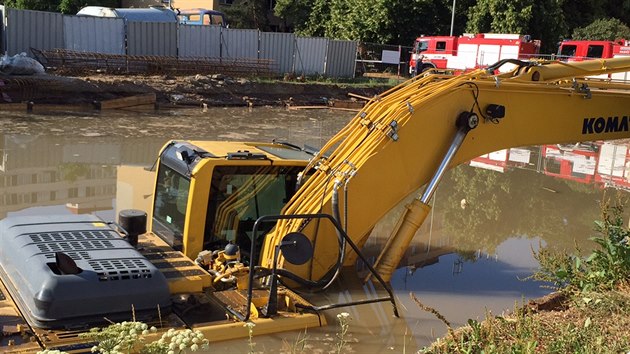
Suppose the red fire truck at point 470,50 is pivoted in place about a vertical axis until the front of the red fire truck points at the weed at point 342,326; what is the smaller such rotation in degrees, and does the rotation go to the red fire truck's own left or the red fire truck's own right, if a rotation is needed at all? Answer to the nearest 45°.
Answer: approximately 90° to the red fire truck's own left

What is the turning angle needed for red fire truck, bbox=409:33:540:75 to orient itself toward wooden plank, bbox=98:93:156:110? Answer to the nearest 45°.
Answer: approximately 45° to its left

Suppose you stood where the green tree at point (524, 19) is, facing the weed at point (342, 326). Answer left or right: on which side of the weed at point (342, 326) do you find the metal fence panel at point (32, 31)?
right

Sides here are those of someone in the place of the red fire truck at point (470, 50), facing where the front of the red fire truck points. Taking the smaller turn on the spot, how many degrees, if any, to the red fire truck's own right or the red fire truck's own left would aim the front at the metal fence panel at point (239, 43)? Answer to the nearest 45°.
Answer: approximately 45° to the red fire truck's own left

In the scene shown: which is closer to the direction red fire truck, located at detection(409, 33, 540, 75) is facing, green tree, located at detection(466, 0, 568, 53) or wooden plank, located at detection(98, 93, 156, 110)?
the wooden plank

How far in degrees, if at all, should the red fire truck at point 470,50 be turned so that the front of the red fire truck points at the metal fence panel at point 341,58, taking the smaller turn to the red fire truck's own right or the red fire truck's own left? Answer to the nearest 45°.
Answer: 0° — it already faces it

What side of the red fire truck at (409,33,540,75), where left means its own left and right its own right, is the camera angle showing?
left

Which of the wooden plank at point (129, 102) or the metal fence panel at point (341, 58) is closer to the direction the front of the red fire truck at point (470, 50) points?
the metal fence panel

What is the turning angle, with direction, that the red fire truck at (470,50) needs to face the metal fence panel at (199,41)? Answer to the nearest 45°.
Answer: approximately 45° to its left

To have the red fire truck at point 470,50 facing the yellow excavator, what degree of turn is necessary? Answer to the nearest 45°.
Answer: approximately 90° to its left

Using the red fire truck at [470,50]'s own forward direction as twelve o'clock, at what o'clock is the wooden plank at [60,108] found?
The wooden plank is roughly at 10 o'clock from the red fire truck.
